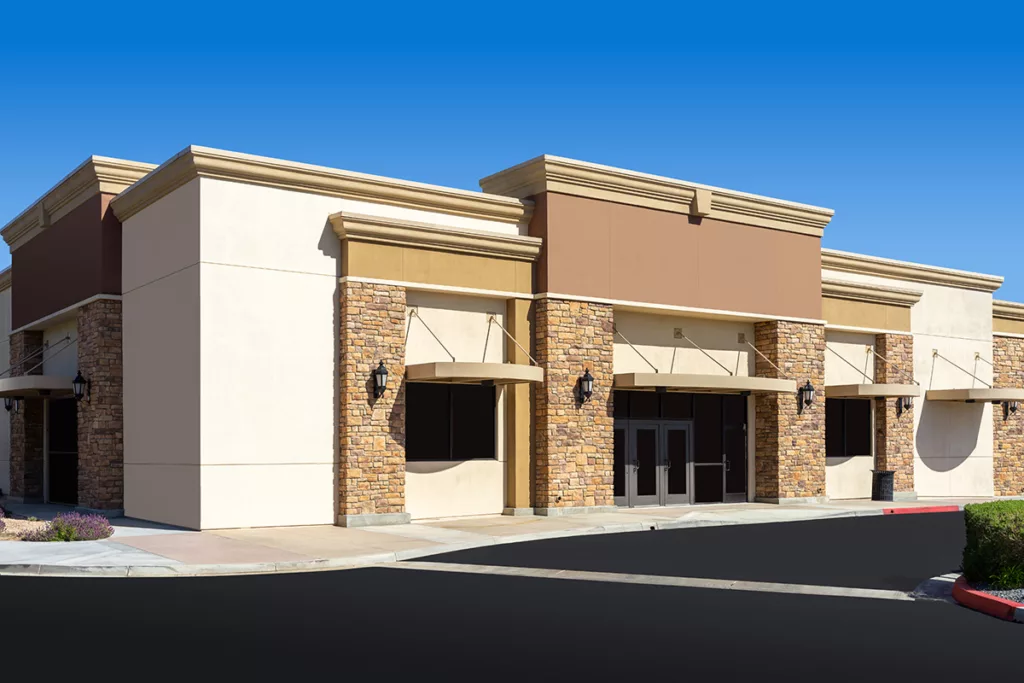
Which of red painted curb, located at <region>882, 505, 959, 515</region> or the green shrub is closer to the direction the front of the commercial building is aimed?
the green shrub

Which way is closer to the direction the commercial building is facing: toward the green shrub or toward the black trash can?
the green shrub

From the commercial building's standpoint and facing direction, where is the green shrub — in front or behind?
in front

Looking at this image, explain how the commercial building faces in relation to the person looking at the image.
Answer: facing the viewer and to the right of the viewer

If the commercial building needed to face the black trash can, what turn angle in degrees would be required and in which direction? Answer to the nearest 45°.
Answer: approximately 90° to its left

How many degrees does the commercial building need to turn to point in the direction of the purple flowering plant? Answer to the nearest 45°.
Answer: approximately 90° to its right

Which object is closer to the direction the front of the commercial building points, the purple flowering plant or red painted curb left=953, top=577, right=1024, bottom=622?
the red painted curb

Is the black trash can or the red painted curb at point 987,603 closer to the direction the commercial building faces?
the red painted curb
